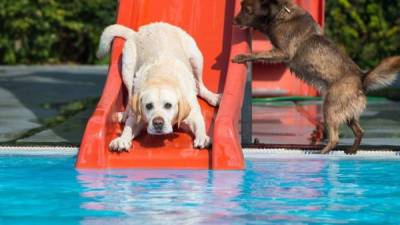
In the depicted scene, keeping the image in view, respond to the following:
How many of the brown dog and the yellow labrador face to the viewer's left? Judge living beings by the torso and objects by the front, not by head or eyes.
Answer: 1

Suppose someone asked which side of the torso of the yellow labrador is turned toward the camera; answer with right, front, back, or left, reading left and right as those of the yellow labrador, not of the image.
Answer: front

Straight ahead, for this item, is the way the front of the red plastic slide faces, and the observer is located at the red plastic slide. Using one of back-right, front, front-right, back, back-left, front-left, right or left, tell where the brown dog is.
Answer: left

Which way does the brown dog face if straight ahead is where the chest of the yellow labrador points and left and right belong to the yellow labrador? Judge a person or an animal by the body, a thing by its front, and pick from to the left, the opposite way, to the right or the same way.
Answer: to the right

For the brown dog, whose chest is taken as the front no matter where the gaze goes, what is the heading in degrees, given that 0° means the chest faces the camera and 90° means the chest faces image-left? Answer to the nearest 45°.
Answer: approximately 90°

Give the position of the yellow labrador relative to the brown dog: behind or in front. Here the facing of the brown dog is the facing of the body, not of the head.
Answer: in front

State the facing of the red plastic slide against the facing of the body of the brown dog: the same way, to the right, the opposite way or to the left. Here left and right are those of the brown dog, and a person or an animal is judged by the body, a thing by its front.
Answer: to the left

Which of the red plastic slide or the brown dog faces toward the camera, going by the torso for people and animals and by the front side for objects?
the red plastic slide

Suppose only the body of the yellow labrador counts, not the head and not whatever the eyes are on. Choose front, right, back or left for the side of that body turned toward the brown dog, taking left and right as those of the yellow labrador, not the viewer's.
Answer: left

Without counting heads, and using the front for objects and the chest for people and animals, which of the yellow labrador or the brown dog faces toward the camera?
the yellow labrador
